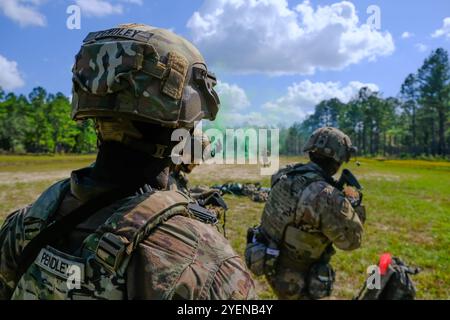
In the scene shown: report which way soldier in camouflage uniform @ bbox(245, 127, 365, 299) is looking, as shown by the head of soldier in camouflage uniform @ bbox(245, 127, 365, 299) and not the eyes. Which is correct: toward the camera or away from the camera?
away from the camera

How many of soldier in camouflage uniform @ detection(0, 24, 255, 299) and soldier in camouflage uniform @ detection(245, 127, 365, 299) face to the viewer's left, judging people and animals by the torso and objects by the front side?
0

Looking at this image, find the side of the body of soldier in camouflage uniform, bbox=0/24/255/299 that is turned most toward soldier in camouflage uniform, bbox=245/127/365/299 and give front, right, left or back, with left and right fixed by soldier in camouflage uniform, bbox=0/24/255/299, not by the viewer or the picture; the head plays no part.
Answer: front

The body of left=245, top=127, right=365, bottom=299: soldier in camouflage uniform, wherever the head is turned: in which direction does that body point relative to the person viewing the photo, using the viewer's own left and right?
facing away from the viewer and to the right of the viewer

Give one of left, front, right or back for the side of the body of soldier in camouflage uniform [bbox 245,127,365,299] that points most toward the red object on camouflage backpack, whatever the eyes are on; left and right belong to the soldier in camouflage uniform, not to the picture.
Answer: right

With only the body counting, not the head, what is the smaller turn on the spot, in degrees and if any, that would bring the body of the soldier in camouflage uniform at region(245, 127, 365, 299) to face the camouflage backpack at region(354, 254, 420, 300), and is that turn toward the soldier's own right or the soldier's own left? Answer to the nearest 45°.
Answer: approximately 90° to the soldier's own right

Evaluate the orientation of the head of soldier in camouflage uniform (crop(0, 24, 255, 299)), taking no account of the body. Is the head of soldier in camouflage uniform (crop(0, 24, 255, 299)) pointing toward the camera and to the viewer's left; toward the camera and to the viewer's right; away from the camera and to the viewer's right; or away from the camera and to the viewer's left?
away from the camera and to the viewer's right

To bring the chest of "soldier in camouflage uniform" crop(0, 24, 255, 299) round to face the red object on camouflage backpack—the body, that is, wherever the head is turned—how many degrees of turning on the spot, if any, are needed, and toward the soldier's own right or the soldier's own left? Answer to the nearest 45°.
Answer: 0° — they already face it

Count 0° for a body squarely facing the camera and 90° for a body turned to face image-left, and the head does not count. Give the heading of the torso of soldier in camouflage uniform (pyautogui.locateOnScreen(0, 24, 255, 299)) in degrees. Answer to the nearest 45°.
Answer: approximately 225°
